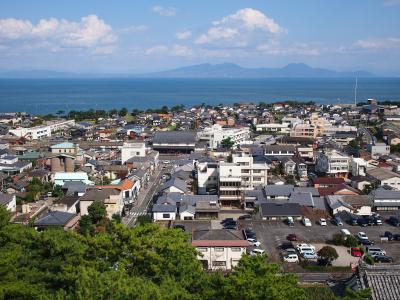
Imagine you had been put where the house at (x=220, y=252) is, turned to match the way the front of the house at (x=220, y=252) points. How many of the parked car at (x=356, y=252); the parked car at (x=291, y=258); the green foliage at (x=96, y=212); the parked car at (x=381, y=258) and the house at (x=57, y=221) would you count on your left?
3

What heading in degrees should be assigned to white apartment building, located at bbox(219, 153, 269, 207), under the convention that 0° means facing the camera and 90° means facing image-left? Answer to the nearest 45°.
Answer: approximately 0°

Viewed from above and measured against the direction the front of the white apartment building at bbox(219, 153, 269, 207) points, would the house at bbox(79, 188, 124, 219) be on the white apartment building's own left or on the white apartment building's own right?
on the white apartment building's own right

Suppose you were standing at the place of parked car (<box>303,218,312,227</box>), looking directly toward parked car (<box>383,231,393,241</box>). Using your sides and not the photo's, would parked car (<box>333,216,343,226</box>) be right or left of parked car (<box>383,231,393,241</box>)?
left

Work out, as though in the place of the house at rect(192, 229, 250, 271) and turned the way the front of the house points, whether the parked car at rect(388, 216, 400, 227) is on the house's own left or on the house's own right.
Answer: on the house's own left

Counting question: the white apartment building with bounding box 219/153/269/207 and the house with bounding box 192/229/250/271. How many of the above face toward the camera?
2

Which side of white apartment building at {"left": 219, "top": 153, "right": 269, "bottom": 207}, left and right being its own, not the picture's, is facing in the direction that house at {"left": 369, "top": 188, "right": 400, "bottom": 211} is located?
left

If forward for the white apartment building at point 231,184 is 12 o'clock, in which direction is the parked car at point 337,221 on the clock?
The parked car is roughly at 10 o'clock from the white apartment building.

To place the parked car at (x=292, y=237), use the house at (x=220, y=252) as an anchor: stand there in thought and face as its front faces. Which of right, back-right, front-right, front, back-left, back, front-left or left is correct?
back-left

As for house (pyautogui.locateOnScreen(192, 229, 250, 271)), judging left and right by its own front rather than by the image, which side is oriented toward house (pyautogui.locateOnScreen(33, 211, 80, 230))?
right

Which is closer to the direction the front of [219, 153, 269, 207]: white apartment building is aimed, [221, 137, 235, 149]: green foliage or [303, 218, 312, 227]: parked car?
the parked car

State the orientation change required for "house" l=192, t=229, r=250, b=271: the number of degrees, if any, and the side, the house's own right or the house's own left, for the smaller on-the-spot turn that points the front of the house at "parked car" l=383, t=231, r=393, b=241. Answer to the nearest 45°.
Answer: approximately 135° to the house's own left

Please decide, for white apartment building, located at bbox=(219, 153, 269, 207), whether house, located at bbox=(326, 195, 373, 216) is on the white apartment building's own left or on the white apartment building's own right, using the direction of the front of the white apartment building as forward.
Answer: on the white apartment building's own left

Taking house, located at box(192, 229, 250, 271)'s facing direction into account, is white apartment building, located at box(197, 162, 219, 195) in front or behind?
behind

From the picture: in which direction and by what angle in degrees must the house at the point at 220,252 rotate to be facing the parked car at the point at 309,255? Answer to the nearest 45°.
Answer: approximately 90° to its left

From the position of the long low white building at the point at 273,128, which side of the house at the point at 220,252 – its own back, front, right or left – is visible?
back
